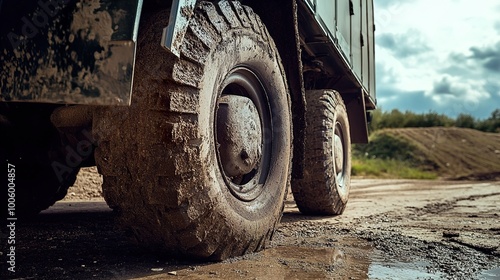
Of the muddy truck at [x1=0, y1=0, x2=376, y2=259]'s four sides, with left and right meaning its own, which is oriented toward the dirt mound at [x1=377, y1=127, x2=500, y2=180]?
back

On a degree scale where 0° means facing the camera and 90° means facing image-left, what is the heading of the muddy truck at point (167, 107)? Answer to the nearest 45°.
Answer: approximately 45°
